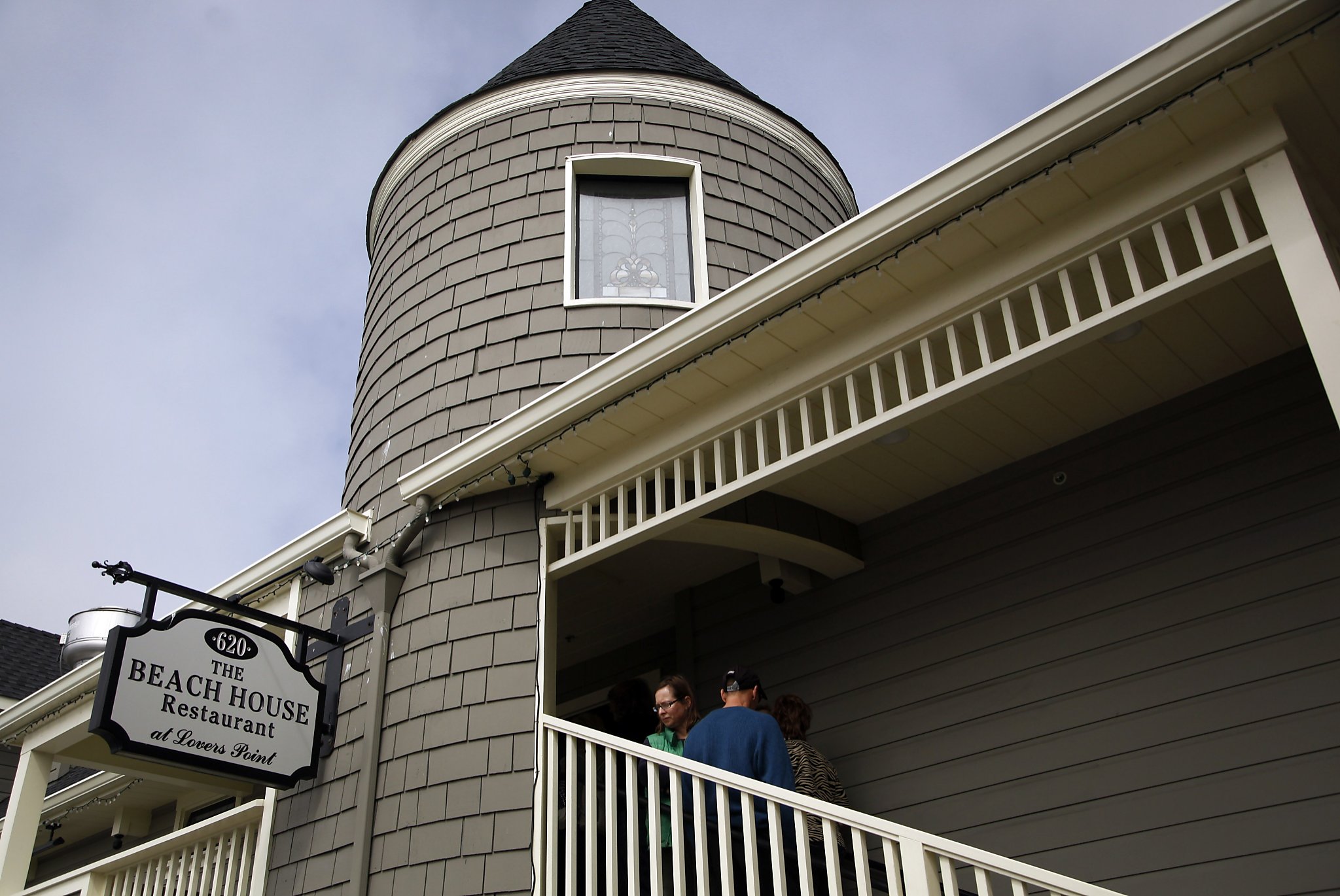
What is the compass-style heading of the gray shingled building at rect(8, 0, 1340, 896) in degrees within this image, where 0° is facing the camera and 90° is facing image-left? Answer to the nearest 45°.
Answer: approximately 45°

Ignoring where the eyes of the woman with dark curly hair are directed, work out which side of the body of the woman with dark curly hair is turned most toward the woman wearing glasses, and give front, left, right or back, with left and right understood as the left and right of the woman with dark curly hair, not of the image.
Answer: left

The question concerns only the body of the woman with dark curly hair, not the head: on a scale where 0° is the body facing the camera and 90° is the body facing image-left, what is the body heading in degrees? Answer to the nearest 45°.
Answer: approximately 135°
